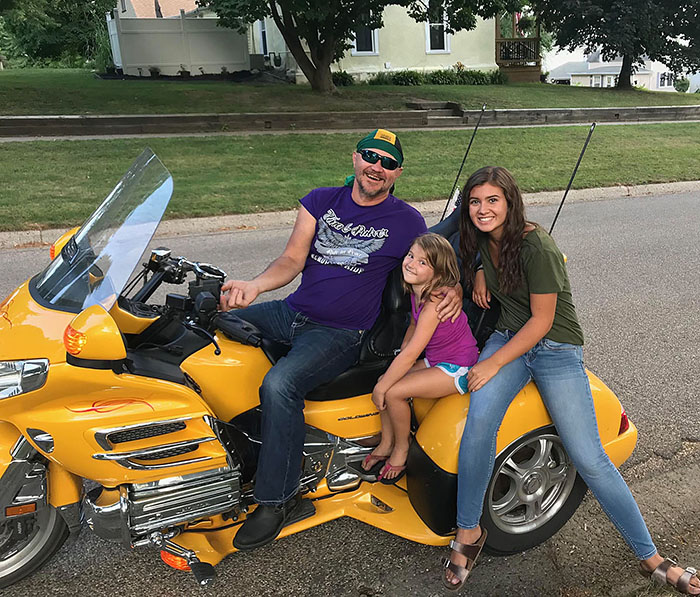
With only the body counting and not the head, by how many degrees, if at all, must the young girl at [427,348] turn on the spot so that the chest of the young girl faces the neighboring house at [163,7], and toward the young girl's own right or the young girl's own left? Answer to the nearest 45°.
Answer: approximately 135° to the young girl's own right

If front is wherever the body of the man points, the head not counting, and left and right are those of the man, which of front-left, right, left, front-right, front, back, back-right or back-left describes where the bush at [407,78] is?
back-right

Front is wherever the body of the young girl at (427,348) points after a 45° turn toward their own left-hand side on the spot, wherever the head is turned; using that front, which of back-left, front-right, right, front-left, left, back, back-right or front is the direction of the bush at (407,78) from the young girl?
back

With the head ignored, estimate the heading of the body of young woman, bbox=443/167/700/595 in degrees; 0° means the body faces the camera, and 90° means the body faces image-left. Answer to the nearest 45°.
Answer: approximately 45°

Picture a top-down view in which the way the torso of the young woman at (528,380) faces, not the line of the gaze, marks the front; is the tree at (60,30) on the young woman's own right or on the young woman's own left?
on the young woman's own right

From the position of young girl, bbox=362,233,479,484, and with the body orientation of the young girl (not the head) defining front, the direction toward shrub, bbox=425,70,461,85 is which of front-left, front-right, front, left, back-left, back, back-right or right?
back-right
